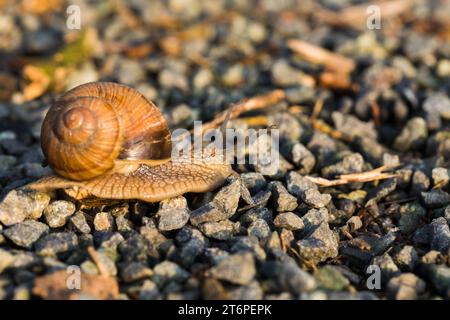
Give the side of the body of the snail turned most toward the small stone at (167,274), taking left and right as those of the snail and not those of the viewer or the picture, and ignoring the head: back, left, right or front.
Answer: right

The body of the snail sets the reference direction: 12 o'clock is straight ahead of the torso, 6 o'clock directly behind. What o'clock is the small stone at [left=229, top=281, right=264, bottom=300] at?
The small stone is roughly at 2 o'clock from the snail.

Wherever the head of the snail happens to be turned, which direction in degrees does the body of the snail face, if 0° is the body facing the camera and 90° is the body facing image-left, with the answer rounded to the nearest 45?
approximately 270°

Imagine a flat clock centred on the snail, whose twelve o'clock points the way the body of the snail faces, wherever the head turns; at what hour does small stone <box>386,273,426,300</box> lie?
The small stone is roughly at 1 o'clock from the snail.

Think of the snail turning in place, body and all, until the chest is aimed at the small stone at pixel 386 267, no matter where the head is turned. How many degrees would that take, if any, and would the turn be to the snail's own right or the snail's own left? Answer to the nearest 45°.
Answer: approximately 45° to the snail's own right

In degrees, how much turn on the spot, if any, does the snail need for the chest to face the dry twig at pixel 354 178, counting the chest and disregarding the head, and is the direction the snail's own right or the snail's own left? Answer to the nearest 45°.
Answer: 0° — it already faces it

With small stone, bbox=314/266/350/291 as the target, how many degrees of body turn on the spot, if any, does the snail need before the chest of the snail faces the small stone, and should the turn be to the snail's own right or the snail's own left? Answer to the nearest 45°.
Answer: approximately 45° to the snail's own right
